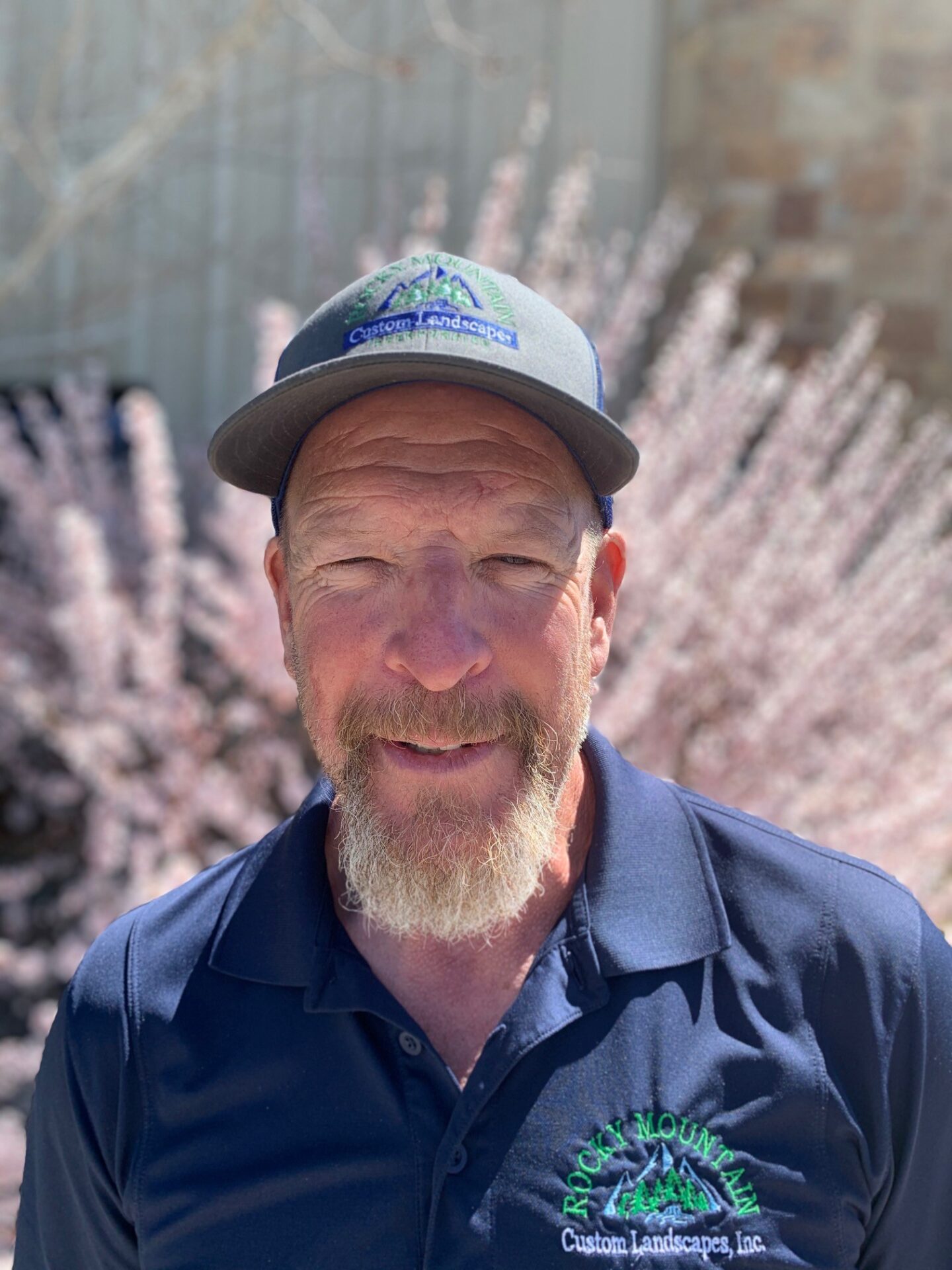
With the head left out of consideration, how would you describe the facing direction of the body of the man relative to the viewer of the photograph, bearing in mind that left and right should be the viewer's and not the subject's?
facing the viewer

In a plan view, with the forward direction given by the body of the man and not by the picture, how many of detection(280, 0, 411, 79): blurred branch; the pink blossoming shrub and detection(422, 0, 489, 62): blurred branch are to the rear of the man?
3

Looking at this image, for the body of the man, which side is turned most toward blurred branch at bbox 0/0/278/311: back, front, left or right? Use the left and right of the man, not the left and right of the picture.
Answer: back

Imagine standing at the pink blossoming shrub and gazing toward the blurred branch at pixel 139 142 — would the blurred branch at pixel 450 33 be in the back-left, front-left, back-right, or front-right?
front-right

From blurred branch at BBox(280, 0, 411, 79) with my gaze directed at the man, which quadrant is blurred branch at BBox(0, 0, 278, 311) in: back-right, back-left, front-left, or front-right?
front-right

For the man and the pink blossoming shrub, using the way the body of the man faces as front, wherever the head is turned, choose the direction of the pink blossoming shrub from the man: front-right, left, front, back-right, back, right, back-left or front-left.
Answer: back

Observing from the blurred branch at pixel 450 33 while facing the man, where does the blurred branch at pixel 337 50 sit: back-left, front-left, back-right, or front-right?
front-right

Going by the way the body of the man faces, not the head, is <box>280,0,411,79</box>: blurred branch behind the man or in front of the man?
behind

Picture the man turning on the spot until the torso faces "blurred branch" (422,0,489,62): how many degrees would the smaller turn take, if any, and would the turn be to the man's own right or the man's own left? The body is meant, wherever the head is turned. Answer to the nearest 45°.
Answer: approximately 180°
